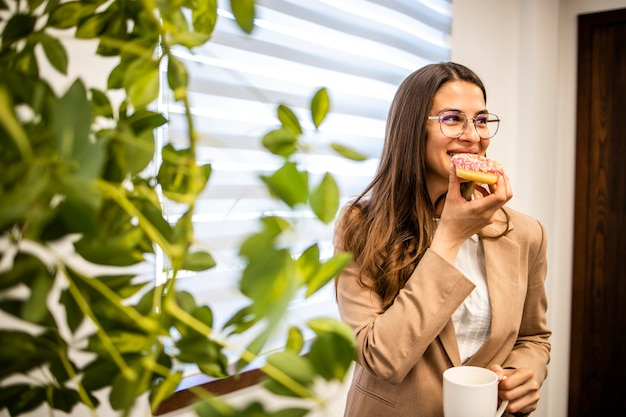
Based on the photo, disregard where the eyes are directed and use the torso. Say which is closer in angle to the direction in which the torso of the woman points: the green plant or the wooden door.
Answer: the green plant

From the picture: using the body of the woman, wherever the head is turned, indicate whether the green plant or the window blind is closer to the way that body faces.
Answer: the green plant

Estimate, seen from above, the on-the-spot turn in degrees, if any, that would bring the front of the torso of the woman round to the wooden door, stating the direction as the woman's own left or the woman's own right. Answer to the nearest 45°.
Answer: approximately 90° to the woman's own left

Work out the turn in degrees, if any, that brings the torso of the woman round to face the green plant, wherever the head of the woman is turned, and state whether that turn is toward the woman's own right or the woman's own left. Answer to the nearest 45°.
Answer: approximately 45° to the woman's own right
